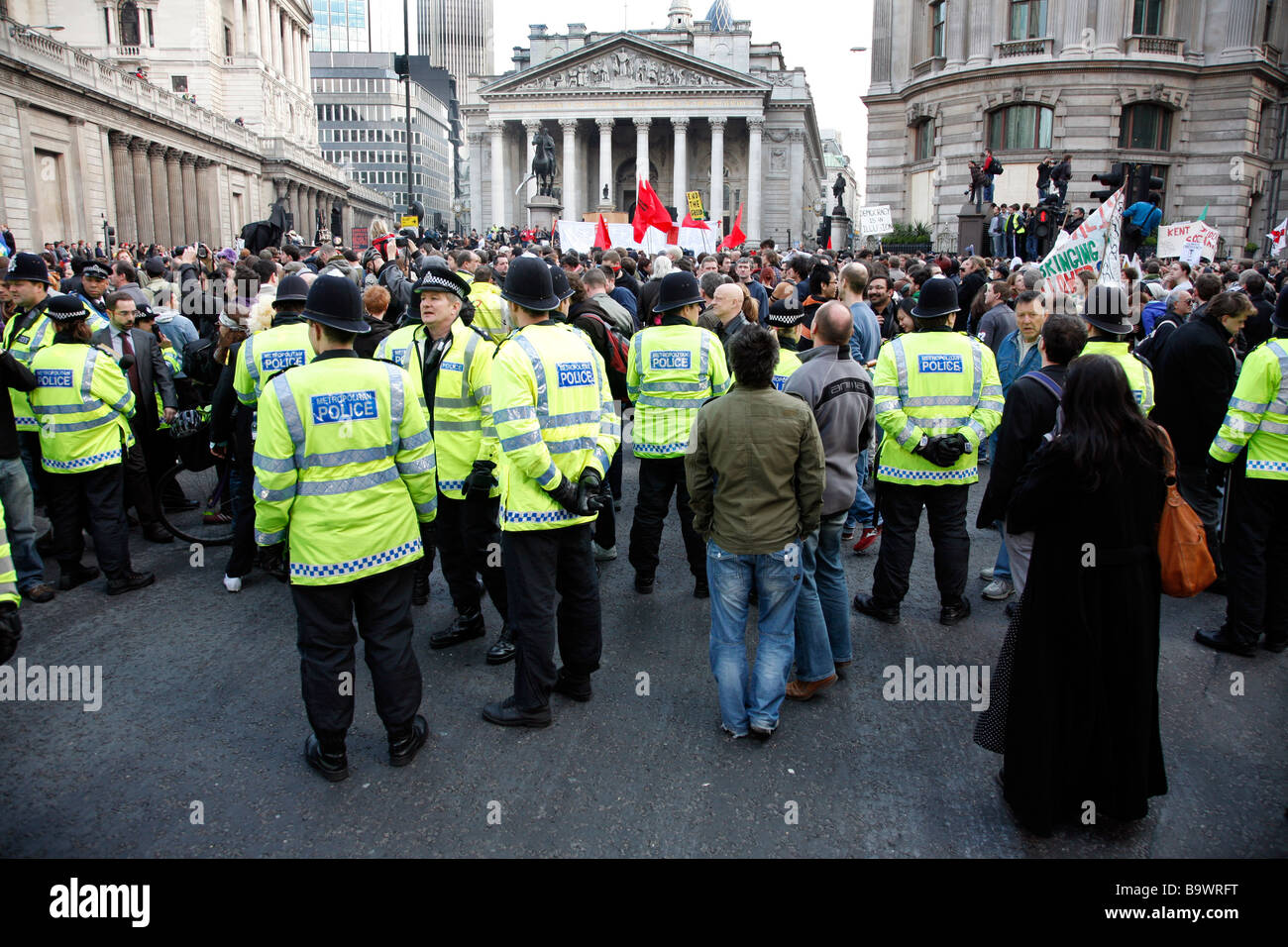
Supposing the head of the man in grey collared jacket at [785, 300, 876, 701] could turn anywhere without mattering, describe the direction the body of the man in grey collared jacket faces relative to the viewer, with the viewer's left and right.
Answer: facing away from the viewer and to the left of the viewer

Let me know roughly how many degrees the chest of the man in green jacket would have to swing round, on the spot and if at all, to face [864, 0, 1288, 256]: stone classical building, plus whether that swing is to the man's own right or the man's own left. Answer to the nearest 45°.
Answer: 0° — they already face it

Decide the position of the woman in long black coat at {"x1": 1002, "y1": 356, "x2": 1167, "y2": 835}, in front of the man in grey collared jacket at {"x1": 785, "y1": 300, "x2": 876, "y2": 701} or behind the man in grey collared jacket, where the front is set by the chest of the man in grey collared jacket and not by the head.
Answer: behind

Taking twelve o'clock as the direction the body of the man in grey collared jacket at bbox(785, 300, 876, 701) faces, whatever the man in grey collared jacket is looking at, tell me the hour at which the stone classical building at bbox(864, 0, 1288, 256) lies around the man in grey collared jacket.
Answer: The stone classical building is roughly at 2 o'clock from the man in grey collared jacket.

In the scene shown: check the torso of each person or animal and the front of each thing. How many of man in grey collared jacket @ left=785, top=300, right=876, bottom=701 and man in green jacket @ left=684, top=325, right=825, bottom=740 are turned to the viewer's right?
0

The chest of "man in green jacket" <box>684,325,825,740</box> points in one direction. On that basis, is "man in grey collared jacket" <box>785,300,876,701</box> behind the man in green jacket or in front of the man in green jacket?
in front

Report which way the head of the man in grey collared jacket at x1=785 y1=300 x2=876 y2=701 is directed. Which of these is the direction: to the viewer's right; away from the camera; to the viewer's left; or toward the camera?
away from the camera

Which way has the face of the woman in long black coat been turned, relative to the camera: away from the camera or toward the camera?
away from the camera

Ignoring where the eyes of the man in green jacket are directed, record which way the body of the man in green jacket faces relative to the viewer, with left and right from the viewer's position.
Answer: facing away from the viewer

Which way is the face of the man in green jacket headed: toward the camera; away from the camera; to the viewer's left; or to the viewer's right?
away from the camera

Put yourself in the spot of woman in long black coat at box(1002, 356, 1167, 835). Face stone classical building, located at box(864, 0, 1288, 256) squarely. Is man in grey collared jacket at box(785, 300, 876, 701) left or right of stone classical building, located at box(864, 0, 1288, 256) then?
left

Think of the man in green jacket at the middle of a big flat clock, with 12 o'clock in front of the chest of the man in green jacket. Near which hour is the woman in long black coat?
The woman in long black coat is roughly at 4 o'clock from the man in green jacket.

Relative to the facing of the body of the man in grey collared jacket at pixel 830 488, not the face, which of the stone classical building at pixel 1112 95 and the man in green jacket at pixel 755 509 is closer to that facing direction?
the stone classical building
